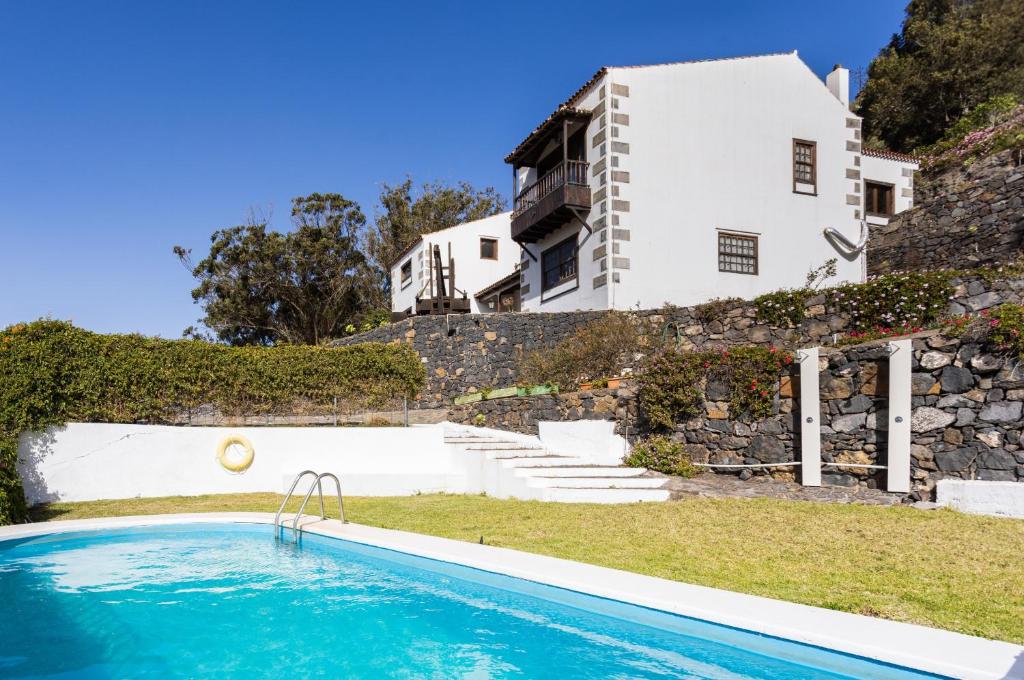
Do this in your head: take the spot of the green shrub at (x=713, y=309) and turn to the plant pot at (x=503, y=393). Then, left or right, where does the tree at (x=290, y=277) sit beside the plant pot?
right

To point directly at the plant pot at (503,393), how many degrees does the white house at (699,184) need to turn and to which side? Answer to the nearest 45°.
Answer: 0° — it already faces it

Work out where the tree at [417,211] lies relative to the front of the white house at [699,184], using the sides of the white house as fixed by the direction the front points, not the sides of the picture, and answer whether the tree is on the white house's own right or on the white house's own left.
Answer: on the white house's own right

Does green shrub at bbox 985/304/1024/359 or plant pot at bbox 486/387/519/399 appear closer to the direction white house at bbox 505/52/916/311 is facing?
the plant pot

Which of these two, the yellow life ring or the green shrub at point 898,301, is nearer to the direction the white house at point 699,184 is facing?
the yellow life ring

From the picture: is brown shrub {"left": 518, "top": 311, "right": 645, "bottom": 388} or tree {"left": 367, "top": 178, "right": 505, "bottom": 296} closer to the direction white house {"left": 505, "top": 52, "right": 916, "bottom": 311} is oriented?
the brown shrub

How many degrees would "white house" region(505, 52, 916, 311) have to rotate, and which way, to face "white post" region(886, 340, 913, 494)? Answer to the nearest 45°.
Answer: approximately 45° to its left

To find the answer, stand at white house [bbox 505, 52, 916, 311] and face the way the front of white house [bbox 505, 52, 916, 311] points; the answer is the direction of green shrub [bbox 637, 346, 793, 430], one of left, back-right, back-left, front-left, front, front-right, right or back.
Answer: front-left

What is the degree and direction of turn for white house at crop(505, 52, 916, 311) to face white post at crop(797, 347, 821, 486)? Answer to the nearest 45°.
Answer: approximately 45° to its left

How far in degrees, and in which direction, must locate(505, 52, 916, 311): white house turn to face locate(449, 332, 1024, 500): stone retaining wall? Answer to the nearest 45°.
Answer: approximately 45° to its left

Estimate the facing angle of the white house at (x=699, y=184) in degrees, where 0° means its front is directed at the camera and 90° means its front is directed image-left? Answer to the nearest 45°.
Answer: approximately 45°
